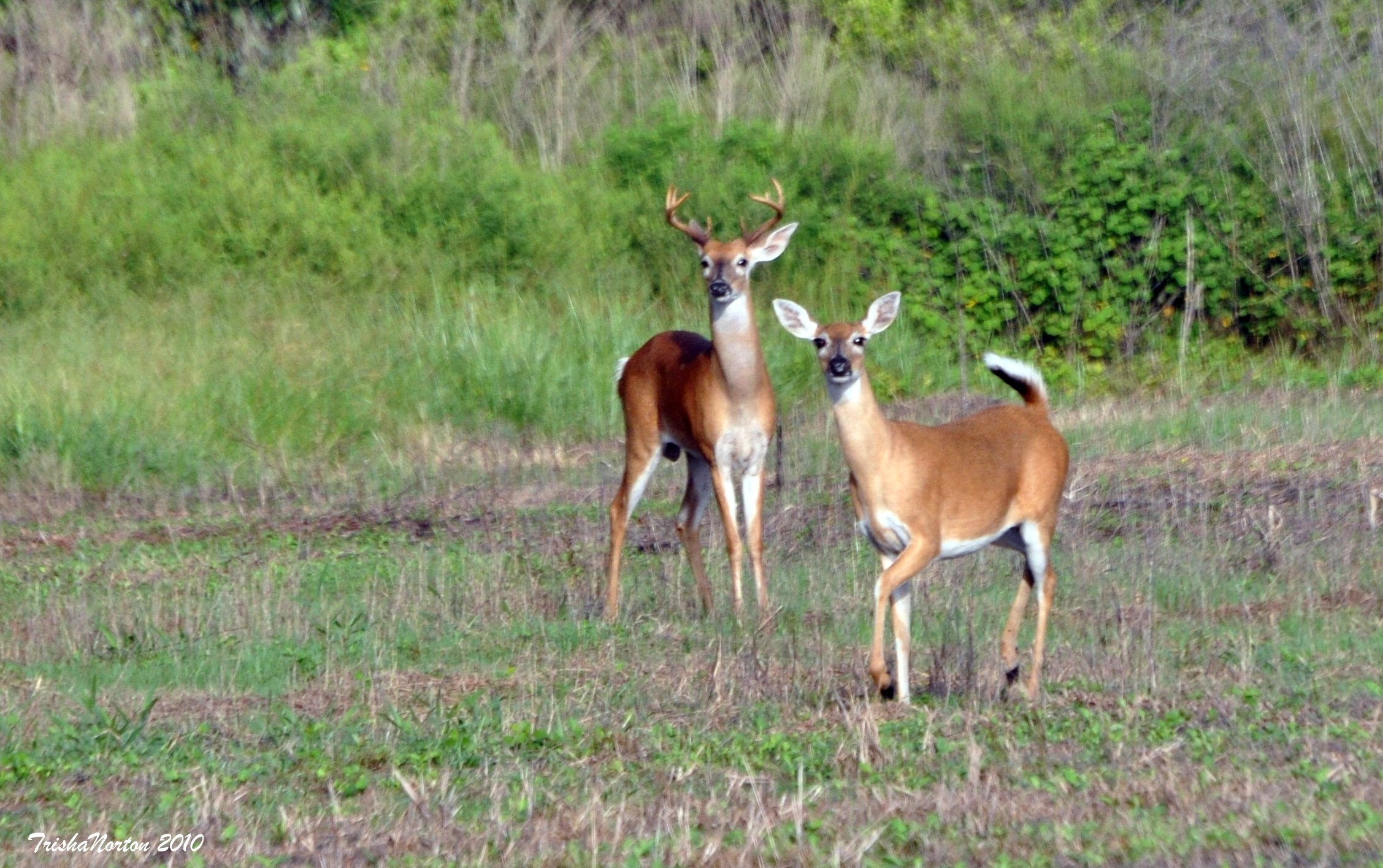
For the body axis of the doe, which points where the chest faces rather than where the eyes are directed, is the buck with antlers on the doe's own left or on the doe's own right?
on the doe's own right

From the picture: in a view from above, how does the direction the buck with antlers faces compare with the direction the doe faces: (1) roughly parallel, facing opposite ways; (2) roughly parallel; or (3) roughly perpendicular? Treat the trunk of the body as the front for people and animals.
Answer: roughly perpendicular

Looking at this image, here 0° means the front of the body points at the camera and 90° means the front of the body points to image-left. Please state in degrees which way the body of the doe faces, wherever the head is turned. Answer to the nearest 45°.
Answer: approximately 45°

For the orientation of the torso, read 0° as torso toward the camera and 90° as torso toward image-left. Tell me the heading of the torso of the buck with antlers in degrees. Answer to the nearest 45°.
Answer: approximately 315°
